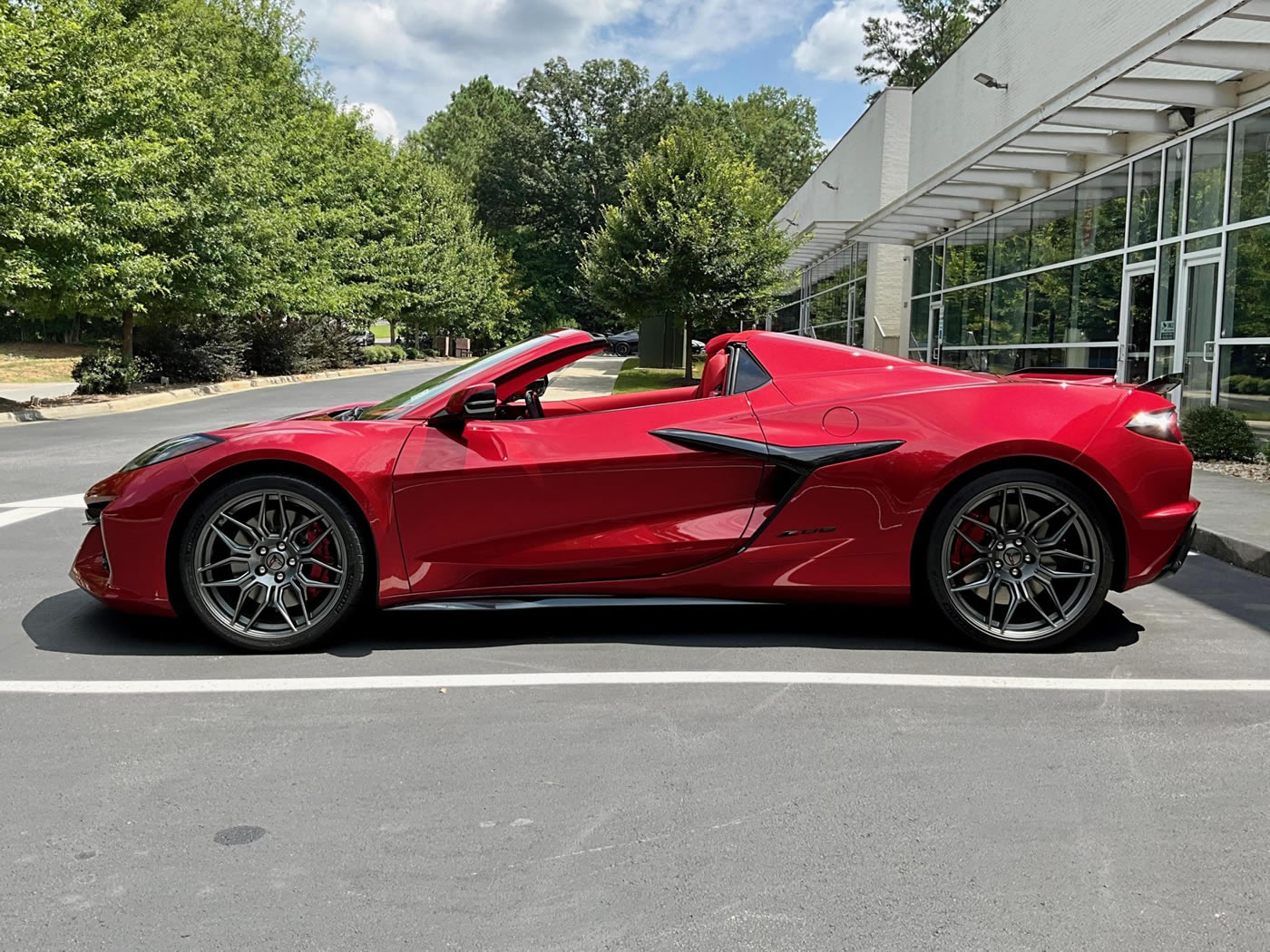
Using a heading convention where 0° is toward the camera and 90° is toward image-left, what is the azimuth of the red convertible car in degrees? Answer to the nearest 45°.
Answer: approximately 90°

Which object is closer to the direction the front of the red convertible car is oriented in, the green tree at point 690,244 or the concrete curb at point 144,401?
the concrete curb

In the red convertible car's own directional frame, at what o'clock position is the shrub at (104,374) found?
The shrub is roughly at 2 o'clock from the red convertible car.

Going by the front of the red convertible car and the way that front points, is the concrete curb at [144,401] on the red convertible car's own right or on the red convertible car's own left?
on the red convertible car's own right

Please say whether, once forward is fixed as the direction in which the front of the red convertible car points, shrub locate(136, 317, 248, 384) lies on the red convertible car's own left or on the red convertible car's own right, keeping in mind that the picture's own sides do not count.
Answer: on the red convertible car's own right

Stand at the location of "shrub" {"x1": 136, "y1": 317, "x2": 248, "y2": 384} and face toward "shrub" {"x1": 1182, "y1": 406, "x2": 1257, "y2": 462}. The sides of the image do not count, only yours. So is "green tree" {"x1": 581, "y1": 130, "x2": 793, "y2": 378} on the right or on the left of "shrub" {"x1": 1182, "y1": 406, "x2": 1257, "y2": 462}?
left

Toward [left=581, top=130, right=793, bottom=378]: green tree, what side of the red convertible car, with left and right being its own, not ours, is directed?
right

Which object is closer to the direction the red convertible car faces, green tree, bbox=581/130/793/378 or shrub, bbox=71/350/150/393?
the shrub

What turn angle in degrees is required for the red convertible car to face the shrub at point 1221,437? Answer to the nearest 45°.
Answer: approximately 135° to its right
